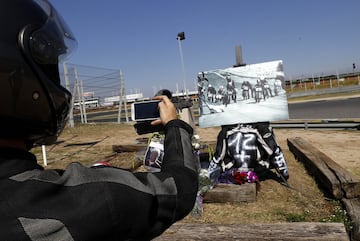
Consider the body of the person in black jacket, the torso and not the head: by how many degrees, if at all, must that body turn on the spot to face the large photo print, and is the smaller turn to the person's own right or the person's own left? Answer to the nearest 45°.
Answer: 0° — they already face it

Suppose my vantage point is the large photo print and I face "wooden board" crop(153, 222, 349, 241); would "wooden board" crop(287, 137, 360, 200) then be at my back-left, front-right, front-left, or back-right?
front-left

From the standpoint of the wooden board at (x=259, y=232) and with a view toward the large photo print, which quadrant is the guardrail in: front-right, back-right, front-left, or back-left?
front-right

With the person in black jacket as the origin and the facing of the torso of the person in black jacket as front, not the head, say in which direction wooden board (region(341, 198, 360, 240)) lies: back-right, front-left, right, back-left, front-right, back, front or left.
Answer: front

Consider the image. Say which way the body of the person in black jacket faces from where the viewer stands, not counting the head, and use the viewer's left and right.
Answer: facing away from the viewer and to the right of the viewer

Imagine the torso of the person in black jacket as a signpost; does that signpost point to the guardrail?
yes

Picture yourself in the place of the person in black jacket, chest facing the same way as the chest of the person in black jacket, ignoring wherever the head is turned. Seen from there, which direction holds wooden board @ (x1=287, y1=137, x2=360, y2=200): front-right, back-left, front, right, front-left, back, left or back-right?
front

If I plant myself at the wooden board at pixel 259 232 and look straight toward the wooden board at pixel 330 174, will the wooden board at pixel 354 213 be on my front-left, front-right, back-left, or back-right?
front-right

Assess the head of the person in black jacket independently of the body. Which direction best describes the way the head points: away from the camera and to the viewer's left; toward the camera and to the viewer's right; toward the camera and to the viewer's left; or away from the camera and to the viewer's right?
away from the camera and to the viewer's right

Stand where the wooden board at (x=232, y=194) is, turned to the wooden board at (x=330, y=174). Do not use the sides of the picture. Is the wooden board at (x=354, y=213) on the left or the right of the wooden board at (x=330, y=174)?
right
